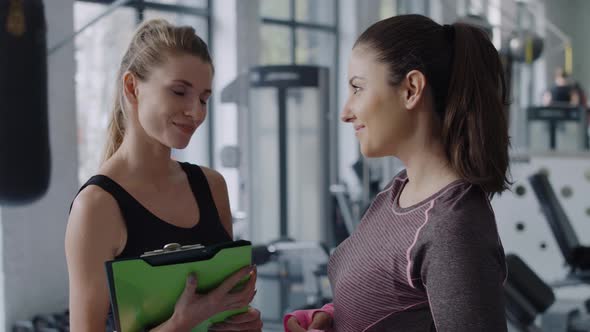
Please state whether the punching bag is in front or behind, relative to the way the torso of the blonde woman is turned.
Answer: behind

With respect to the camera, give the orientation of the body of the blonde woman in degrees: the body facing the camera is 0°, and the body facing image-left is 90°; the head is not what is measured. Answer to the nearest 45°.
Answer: approximately 315°

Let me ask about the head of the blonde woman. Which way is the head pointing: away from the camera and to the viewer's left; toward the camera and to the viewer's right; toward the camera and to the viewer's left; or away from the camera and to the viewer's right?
toward the camera and to the viewer's right
